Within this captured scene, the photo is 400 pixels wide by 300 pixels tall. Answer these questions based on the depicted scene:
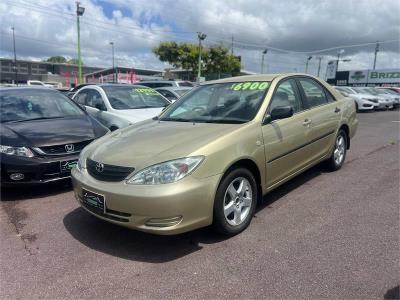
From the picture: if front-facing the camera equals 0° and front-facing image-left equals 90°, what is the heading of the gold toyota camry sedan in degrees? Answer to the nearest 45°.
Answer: approximately 45°

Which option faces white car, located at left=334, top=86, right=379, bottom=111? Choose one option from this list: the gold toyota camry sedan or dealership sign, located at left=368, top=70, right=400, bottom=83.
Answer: the dealership sign

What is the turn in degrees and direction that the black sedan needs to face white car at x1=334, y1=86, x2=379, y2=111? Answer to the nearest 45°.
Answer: approximately 90° to its left

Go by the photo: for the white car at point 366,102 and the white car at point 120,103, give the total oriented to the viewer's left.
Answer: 0

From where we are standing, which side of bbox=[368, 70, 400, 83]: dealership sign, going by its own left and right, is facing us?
front

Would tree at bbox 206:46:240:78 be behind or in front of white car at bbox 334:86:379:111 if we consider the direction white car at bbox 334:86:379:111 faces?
behind

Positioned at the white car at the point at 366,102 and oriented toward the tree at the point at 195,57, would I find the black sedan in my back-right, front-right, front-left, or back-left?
back-left

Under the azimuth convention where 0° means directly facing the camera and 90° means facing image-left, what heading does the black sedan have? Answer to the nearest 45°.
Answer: approximately 315°

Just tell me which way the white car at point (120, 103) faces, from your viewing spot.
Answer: facing the viewer and to the right of the viewer

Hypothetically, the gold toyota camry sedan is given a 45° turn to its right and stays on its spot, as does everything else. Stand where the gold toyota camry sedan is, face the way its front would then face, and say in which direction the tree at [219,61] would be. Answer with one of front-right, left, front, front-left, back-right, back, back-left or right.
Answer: right
